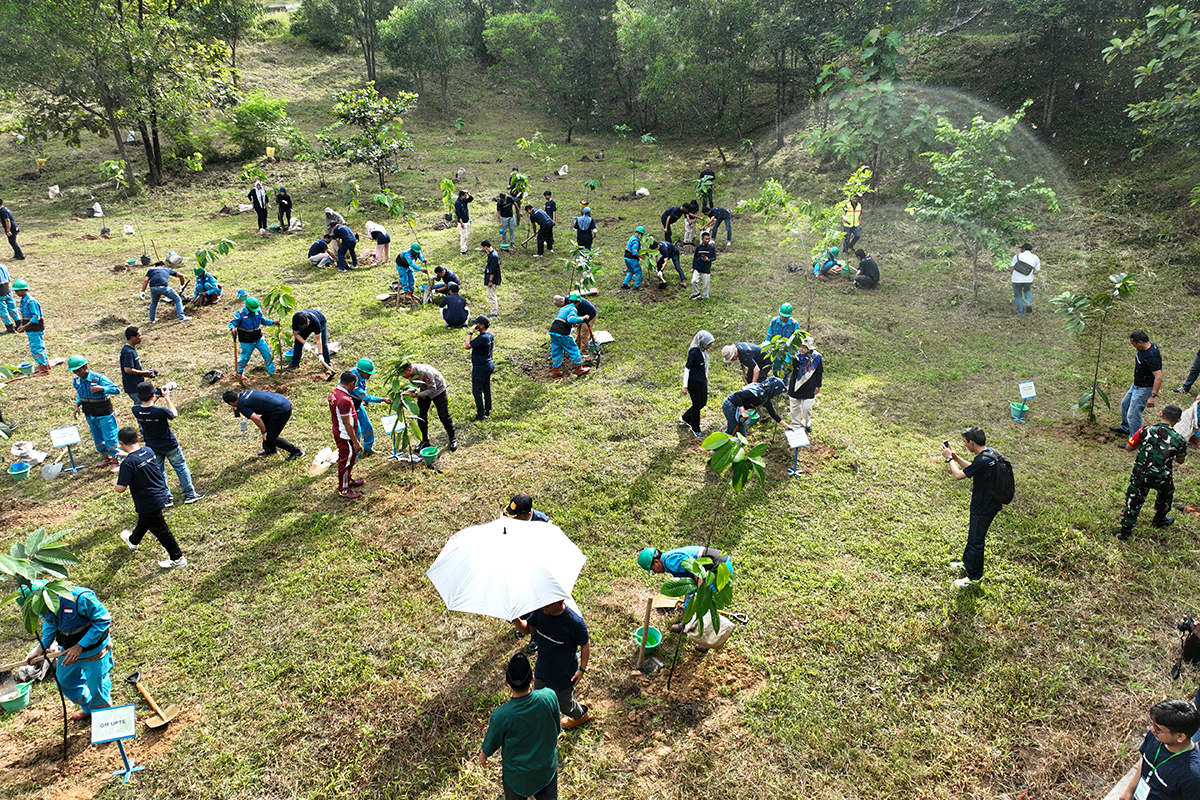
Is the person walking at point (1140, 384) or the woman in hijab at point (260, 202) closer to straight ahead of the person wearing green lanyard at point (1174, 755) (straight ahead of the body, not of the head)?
the woman in hijab

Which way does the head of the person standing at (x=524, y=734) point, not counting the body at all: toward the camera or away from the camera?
away from the camera

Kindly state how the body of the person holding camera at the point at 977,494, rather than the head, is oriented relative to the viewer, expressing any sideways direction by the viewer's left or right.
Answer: facing to the left of the viewer

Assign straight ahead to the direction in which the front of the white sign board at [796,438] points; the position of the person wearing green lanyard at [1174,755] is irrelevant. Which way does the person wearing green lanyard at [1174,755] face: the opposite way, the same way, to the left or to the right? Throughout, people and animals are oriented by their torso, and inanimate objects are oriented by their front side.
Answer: to the right

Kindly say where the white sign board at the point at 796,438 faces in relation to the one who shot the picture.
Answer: facing the viewer

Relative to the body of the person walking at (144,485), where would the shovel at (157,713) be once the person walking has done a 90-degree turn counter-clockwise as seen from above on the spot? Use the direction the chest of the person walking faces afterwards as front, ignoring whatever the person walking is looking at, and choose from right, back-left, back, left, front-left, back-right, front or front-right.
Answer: front-left

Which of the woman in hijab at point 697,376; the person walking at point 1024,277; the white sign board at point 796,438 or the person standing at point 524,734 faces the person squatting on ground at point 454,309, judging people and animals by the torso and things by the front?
the person standing at point 524,734

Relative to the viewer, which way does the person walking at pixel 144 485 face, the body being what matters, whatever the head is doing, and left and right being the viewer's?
facing away from the viewer and to the left of the viewer

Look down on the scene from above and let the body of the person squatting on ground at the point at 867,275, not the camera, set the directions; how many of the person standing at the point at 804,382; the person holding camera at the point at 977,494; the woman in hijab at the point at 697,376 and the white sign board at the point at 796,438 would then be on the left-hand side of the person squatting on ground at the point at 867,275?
4
